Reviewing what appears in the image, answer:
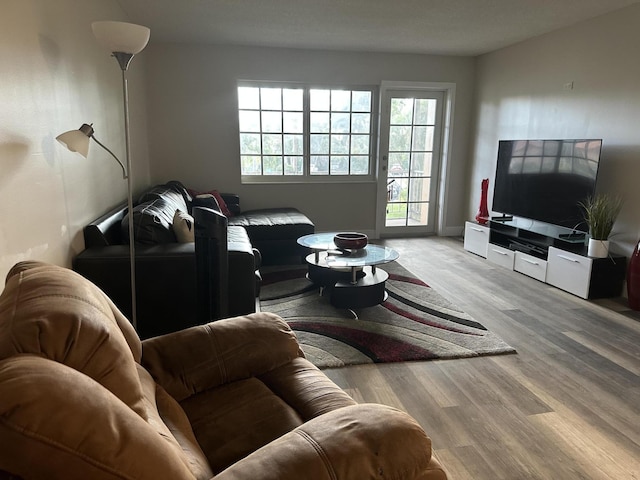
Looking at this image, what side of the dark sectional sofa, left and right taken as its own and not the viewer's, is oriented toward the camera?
right

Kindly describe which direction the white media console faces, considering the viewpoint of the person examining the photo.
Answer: facing the viewer and to the left of the viewer

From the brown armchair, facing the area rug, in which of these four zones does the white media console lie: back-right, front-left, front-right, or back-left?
front-right

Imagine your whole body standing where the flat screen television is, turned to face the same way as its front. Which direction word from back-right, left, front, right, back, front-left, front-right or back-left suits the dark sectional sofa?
front

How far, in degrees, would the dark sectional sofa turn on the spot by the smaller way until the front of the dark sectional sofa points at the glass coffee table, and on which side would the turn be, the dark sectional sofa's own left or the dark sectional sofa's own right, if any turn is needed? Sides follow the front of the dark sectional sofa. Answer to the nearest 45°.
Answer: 0° — it already faces it

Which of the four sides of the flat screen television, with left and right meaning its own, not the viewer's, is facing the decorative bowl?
front

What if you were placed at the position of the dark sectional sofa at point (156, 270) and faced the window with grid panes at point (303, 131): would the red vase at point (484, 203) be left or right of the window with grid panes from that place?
right

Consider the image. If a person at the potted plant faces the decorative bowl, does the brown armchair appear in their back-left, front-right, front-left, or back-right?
front-left

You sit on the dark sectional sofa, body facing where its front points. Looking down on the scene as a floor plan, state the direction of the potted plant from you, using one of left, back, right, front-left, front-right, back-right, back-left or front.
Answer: front

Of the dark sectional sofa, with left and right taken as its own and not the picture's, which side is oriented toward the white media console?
front

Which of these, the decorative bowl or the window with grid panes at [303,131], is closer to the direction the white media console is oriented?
the decorative bowl

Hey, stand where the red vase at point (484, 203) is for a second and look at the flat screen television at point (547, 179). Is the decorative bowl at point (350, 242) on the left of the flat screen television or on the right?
right

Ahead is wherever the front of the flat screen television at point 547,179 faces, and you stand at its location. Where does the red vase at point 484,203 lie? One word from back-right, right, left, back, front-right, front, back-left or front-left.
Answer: right

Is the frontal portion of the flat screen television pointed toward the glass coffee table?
yes

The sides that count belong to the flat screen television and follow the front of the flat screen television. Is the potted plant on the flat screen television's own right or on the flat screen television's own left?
on the flat screen television's own left

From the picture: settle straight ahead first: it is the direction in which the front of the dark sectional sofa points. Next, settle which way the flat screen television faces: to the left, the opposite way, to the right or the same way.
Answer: the opposite way

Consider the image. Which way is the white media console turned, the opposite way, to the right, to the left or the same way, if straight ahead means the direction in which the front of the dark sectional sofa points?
the opposite way

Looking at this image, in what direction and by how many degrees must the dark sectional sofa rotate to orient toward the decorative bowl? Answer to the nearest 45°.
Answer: approximately 45° to its left
